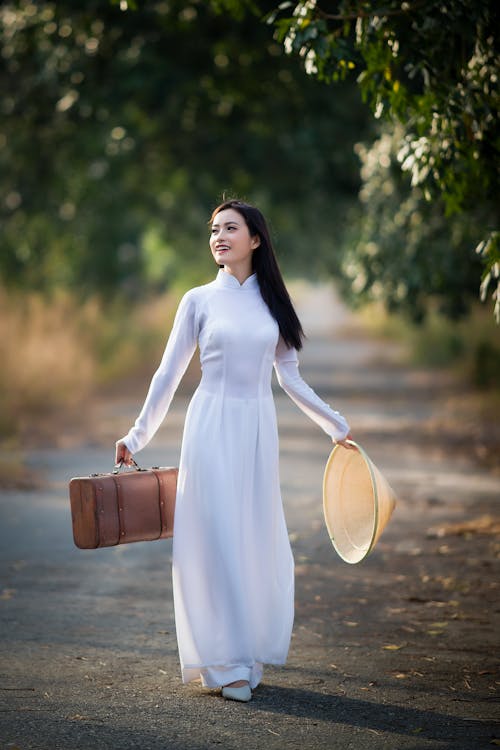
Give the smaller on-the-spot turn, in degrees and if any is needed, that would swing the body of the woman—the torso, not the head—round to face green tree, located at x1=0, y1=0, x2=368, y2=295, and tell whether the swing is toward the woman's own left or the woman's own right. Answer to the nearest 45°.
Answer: approximately 180°

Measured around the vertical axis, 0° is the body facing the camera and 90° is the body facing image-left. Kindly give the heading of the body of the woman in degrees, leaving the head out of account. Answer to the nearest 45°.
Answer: approximately 0°
